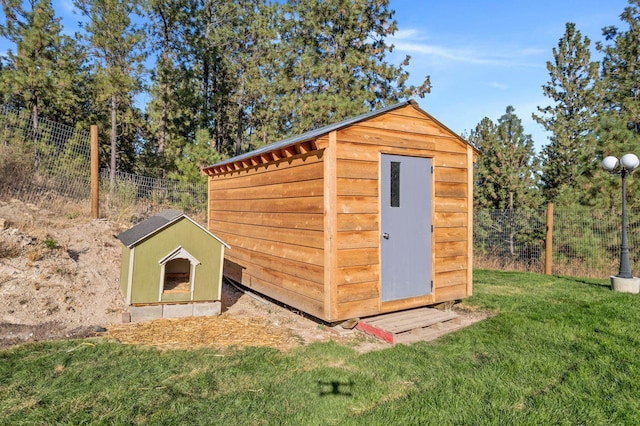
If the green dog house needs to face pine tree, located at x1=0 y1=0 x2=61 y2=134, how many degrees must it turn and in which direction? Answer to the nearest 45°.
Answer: approximately 135° to its right

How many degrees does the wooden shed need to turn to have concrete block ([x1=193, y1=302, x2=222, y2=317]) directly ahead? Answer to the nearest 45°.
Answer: approximately 135° to its right

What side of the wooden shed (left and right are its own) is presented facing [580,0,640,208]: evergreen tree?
left

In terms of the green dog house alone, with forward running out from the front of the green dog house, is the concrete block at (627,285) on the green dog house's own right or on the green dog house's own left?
on the green dog house's own left

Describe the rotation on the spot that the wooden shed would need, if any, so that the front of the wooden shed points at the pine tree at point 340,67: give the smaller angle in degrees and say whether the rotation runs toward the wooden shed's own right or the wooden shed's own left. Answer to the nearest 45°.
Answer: approximately 135° to the wooden shed's own left

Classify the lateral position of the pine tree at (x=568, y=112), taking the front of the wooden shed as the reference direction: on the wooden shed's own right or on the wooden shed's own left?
on the wooden shed's own left

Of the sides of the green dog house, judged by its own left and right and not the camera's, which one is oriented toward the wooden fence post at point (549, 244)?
left

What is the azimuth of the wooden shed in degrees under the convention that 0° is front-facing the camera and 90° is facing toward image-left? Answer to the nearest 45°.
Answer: approximately 315°

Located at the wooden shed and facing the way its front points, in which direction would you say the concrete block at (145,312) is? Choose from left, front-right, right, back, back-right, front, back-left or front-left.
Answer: back-right

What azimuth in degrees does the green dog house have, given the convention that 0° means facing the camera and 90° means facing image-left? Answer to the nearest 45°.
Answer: approximately 0°

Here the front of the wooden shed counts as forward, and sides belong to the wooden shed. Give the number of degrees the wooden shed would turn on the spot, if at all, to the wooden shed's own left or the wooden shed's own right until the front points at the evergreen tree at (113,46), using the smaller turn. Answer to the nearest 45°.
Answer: approximately 180°

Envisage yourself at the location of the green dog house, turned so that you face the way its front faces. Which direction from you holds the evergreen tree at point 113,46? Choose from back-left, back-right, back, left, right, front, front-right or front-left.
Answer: back
